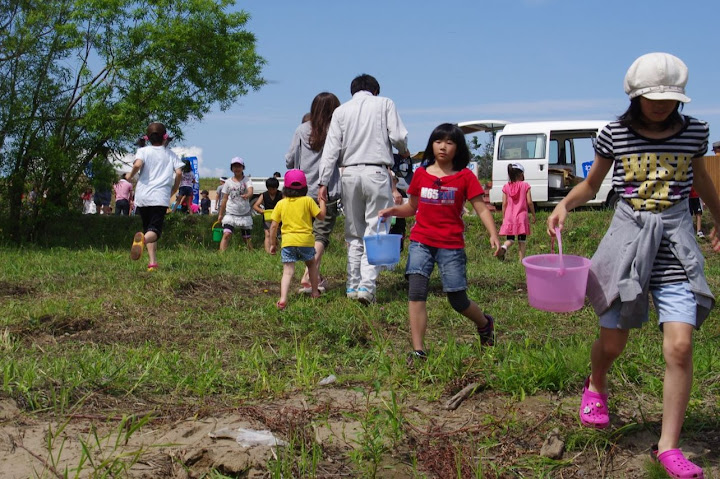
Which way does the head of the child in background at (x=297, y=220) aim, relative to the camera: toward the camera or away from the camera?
away from the camera

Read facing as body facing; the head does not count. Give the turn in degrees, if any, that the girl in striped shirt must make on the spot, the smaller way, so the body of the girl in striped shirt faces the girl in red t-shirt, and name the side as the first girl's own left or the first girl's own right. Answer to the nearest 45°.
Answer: approximately 135° to the first girl's own right

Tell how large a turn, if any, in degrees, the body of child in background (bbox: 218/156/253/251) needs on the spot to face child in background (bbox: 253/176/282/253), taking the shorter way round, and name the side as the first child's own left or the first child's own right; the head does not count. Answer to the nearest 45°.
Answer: approximately 135° to the first child's own left

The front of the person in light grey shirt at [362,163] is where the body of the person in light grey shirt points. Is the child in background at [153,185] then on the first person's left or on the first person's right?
on the first person's left

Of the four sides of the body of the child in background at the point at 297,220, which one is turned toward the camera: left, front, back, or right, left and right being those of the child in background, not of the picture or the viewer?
back

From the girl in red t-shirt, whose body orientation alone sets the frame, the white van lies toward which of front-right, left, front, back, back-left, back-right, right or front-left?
back

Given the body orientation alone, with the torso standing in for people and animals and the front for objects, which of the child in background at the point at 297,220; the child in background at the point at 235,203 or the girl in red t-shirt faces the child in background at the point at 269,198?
the child in background at the point at 297,220

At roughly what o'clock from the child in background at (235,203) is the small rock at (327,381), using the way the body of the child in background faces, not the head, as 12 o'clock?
The small rock is roughly at 12 o'clock from the child in background.

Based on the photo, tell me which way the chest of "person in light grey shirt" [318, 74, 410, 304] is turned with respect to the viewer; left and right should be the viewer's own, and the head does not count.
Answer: facing away from the viewer

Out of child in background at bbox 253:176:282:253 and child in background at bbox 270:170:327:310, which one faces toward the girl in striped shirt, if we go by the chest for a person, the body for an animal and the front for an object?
child in background at bbox 253:176:282:253

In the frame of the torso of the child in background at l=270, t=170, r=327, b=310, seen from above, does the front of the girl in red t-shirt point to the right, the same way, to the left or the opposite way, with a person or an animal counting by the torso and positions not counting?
the opposite way
